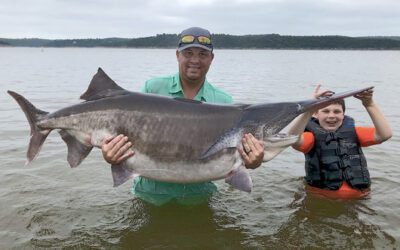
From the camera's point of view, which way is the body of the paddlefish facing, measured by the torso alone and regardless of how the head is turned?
to the viewer's right

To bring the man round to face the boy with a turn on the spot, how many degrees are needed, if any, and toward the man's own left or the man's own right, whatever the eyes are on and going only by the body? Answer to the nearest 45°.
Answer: approximately 90° to the man's own left

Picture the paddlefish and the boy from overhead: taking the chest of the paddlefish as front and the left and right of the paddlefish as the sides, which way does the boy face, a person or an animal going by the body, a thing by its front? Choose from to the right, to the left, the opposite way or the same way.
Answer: to the right

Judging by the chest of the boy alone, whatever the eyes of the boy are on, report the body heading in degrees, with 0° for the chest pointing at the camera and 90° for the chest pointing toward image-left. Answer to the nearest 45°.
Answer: approximately 0°

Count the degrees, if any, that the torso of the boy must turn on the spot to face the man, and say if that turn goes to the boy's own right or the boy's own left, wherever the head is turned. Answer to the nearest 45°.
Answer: approximately 45° to the boy's own right
